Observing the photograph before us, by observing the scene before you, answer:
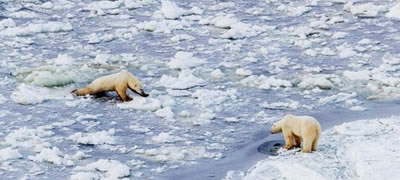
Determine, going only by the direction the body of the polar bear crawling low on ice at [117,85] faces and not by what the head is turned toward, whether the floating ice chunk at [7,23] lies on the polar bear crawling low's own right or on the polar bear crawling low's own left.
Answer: on the polar bear crawling low's own left

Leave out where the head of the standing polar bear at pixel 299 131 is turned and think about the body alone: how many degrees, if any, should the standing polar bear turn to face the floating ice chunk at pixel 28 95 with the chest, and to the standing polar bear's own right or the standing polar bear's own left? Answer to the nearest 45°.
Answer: approximately 45° to the standing polar bear's own left

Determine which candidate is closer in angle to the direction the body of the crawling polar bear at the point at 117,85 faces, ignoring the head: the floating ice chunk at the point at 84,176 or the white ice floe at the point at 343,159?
the white ice floe

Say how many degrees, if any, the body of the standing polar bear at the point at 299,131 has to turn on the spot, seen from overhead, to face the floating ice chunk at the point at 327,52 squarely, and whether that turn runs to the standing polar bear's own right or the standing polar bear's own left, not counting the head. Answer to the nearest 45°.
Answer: approximately 45° to the standing polar bear's own right

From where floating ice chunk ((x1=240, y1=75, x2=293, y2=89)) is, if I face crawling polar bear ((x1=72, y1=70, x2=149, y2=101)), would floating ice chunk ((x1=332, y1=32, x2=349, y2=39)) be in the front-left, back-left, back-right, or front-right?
back-right

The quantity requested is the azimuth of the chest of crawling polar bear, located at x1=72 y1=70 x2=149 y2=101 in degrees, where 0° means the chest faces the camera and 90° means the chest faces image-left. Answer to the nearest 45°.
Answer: approximately 270°

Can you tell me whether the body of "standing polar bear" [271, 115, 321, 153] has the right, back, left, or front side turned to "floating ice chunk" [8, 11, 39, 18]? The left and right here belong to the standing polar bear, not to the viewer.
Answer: front

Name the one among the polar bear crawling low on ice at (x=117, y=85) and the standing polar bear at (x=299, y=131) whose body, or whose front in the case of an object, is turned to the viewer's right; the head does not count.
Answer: the polar bear crawling low on ice at (x=117, y=85)

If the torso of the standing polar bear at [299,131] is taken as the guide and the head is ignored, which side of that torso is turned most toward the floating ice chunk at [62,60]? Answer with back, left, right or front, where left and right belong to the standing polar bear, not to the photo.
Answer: front

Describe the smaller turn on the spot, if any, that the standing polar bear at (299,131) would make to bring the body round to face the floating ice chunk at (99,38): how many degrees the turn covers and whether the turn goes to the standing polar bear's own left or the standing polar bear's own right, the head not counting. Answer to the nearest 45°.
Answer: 0° — it already faces it

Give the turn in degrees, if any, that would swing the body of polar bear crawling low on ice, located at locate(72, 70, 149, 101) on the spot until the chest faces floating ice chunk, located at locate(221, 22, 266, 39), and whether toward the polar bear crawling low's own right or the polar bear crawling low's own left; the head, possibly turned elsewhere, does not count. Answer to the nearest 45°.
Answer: approximately 45° to the polar bear crawling low's own left

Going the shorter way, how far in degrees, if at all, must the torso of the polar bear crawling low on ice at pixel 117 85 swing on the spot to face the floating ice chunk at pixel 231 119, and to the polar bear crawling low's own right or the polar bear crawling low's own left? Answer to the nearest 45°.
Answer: approximately 45° to the polar bear crawling low's own right

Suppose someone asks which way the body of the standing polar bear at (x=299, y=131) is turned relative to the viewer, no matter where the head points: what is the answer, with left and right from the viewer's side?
facing away from the viewer and to the left of the viewer
